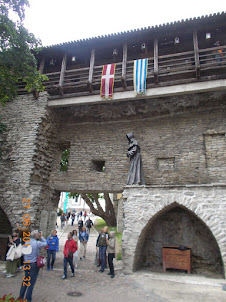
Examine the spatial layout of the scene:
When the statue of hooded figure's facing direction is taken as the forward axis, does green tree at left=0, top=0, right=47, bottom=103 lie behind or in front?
in front
